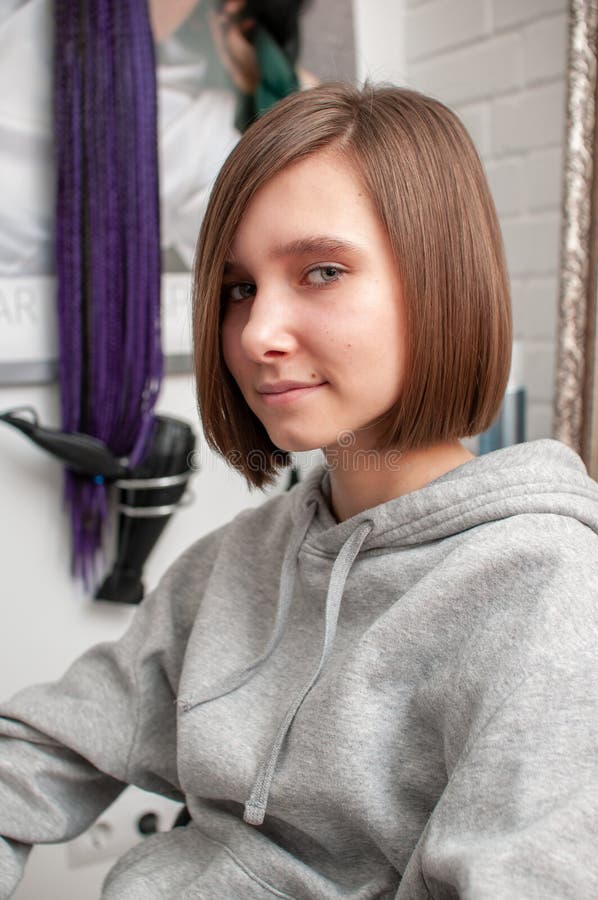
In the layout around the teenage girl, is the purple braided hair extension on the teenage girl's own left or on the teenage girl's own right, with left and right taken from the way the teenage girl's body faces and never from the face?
on the teenage girl's own right

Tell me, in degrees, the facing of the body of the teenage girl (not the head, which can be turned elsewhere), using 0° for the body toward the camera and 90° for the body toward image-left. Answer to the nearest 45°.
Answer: approximately 45°

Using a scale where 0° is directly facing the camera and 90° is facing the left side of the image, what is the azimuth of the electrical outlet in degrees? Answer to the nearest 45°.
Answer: approximately 0°

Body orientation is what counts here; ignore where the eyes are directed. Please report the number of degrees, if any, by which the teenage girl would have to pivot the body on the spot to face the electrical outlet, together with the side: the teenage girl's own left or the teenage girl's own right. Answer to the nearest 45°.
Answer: approximately 90° to the teenage girl's own right
